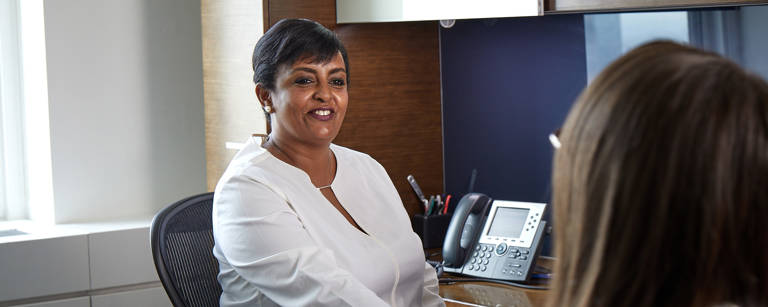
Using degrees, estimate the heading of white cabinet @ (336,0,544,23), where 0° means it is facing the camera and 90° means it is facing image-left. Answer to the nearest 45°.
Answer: approximately 0°

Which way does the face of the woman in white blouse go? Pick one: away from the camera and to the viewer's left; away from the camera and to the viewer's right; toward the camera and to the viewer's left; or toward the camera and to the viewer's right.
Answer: toward the camera and to the viewer's right

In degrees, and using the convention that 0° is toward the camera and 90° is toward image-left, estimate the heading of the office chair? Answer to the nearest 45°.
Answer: approximately 315°

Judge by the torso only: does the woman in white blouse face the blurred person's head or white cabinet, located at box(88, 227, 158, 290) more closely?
the blurred person's head

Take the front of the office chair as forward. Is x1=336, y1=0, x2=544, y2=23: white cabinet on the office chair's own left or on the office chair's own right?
on the office chair's own left

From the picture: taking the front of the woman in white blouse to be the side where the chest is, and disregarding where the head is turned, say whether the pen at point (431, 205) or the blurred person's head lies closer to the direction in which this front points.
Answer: the blurred person's head

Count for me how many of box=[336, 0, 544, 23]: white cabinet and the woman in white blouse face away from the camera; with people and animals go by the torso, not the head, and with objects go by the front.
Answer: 0

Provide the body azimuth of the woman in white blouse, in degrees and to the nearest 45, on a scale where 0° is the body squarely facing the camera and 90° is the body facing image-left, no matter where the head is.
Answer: approximately 315°

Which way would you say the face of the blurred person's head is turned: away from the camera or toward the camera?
away from the camera
